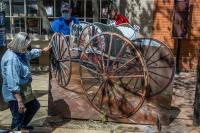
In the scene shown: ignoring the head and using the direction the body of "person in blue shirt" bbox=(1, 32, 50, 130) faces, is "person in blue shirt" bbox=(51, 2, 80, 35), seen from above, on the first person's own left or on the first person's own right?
on the first person's own left

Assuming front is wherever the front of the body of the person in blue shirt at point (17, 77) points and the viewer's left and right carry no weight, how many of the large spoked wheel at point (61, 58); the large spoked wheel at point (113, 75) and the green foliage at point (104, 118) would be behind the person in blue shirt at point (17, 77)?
0

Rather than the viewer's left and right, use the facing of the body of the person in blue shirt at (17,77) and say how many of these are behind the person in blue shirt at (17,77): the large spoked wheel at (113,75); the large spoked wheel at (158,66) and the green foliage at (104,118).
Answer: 0

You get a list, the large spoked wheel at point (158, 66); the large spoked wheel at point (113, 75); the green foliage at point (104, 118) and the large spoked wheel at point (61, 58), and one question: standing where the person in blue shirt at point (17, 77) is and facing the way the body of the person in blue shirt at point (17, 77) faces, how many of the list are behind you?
0

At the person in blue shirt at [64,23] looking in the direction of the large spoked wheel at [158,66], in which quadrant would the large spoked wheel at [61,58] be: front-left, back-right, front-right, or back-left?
front-right

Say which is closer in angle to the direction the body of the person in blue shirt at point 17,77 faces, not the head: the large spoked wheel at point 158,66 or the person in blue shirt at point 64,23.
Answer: the large spoked wheel

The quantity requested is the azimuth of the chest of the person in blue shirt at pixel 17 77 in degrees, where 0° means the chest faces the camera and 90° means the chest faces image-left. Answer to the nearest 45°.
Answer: approximately 270°

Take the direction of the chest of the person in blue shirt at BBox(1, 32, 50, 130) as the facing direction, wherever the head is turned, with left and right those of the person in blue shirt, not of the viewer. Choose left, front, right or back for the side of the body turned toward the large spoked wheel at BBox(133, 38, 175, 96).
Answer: front

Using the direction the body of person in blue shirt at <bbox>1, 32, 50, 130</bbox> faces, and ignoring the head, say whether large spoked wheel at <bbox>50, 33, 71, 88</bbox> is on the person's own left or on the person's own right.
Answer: on the person's own left

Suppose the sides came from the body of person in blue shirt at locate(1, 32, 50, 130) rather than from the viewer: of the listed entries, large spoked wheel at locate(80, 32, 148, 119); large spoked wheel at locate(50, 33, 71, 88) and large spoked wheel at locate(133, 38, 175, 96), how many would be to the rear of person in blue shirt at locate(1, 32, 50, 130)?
0
